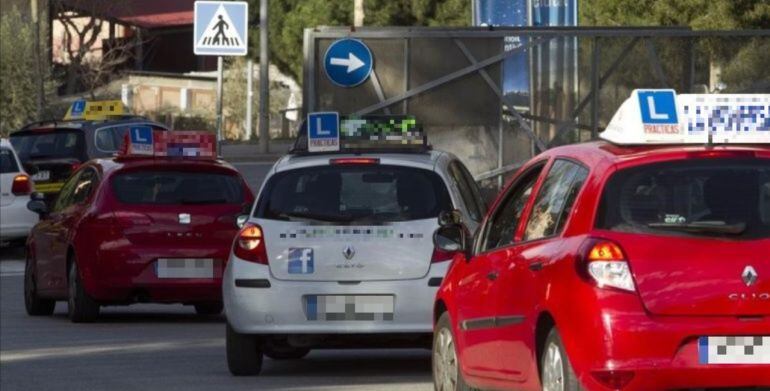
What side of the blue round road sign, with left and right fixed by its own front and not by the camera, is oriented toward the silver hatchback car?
front

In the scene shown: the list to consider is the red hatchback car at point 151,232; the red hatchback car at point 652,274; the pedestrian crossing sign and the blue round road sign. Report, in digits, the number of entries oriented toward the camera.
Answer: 2

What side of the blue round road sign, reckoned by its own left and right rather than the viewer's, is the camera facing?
front

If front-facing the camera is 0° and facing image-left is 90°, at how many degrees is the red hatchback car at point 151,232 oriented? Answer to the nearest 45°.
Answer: approximately 135°

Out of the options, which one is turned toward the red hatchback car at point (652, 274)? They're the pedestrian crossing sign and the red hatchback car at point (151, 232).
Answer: the pedestrian crossing sign

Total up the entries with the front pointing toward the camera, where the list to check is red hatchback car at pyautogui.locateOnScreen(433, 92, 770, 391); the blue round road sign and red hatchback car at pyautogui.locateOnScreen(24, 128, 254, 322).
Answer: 1

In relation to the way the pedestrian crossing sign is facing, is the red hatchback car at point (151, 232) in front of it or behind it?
in front

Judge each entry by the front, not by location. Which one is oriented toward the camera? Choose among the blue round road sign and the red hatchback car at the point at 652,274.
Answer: the blue round road sign

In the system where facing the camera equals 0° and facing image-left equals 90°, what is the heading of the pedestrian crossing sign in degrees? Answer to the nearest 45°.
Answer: approximately 0°

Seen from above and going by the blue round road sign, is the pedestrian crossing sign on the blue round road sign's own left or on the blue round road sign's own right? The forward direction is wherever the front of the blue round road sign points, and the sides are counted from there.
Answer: on the blue round road sign's own right

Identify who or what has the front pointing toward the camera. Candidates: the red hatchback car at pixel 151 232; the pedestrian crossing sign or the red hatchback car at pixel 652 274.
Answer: the pedestrian crossing sign

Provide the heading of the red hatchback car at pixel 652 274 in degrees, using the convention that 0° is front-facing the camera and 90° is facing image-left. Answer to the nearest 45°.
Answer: approximately 135°

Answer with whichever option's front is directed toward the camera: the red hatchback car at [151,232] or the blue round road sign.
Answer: the blue round road sign

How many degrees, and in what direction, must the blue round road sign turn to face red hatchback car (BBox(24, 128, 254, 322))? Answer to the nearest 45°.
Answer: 0° — it already faces it

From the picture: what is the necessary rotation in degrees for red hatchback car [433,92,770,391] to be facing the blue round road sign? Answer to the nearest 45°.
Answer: approximately 45° to its right

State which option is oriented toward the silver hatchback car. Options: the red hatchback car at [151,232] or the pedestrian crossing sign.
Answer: the pedestrian crossing sign

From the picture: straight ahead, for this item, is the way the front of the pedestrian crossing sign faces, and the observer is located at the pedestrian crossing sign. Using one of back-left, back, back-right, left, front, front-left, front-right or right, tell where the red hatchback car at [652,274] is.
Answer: front

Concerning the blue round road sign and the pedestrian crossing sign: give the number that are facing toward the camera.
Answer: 2

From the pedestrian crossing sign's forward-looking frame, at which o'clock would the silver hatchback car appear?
The silver hatchback car is roughly at 12 o'clock from the pedestrian crossing sign.
